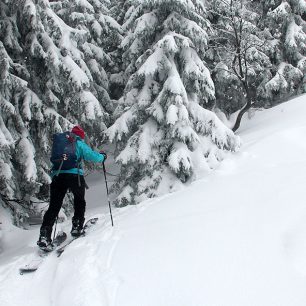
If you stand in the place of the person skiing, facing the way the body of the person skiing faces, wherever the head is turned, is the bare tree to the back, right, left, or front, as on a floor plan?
front

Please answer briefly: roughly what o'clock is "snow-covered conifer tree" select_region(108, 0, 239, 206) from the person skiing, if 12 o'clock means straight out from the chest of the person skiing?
The snow-covered conifer tree is roughly at 12 o'clock from the person skiing.

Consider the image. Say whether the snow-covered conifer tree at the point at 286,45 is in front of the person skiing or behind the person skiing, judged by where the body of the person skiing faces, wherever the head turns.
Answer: in front

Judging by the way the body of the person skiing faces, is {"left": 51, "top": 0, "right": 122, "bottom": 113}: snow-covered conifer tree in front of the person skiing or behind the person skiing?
in front

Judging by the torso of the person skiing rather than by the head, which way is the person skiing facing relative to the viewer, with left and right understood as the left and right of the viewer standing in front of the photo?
facing away from the viewer and to the right of the viewer
